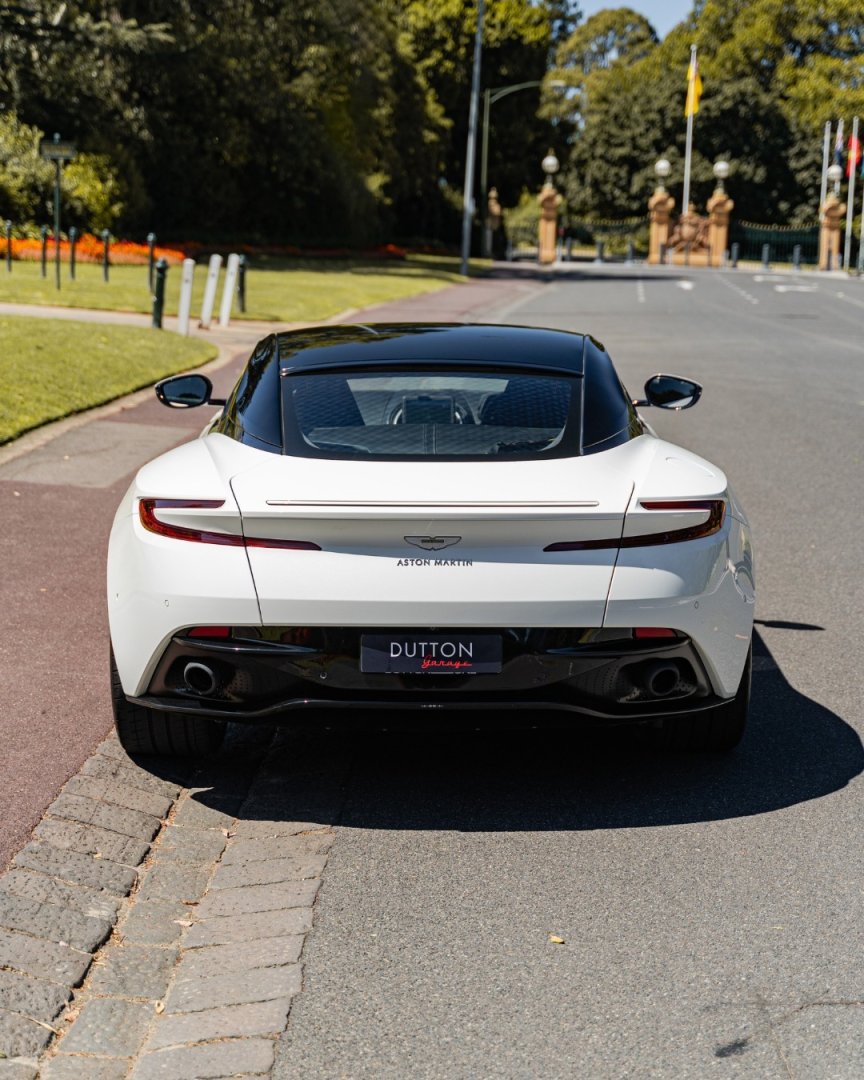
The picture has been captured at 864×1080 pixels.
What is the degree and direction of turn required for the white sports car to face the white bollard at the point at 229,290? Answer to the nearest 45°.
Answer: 0° — it already faces it

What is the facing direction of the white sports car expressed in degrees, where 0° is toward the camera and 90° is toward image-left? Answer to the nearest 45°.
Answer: approximately 180°

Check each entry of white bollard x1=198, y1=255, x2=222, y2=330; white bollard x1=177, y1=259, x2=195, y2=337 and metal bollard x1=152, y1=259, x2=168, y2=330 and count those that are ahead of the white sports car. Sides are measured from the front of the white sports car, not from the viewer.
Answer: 3

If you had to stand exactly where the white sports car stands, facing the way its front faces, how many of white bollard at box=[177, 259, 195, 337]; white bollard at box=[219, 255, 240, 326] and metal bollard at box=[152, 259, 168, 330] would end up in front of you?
3

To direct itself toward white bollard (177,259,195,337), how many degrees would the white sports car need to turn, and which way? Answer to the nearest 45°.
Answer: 0° — it already faces it

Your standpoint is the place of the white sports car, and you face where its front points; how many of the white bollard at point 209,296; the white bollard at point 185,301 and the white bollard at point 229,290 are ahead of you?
3
